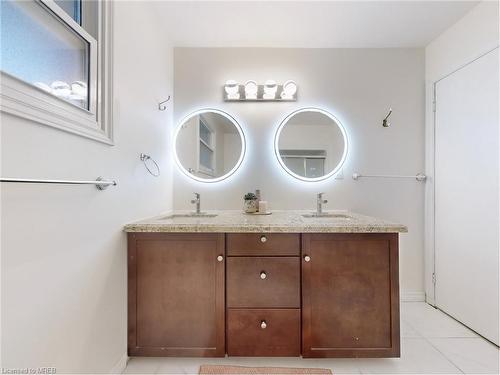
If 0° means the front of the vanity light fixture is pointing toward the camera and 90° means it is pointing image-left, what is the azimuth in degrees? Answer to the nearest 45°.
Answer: approximately 0°

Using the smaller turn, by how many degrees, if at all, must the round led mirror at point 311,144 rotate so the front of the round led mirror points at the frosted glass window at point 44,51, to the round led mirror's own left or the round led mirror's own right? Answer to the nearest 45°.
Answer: approximately 45° to the round led mirror's own right

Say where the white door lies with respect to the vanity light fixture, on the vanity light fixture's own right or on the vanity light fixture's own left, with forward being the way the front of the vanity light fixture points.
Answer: on the vanity light fixture's own left

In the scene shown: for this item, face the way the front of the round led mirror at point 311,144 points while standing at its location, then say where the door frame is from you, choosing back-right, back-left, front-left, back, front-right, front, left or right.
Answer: left

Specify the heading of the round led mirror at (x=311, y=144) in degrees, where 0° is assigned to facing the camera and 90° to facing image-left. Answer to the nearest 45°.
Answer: approximately 0°

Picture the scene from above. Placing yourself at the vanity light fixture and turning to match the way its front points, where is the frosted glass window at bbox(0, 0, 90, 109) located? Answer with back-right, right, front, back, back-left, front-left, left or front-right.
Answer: front-right

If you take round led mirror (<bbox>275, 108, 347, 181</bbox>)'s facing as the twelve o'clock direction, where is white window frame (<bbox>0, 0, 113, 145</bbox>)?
The white window frame is roughly at 1 o'clock from the round led mirror.
